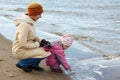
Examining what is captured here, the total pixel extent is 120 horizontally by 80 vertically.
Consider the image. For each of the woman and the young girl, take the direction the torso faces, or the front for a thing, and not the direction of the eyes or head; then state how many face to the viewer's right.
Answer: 2

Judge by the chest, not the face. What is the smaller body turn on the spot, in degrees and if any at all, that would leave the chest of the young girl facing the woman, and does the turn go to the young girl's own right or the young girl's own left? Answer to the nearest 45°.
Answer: approximately 180°

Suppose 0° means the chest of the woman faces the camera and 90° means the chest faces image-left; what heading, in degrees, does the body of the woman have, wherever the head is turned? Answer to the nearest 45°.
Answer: approximately 270°

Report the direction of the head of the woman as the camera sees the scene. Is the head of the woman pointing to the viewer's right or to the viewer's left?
to the viewer's right

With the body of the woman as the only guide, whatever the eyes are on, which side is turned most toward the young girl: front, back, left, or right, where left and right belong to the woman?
front

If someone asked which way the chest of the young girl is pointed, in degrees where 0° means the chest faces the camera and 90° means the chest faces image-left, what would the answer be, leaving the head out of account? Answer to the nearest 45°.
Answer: approximately 270°
